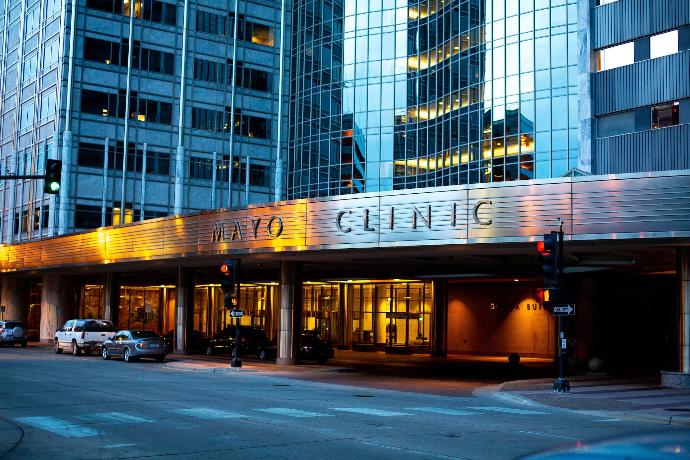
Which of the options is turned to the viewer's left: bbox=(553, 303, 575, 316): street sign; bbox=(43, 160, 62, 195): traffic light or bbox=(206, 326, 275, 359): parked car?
the parked car

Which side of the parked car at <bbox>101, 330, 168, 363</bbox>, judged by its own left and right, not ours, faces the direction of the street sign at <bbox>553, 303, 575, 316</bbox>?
back

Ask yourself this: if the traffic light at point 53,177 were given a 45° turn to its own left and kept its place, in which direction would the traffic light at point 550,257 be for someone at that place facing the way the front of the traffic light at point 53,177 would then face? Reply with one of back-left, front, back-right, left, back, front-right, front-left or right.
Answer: front-left

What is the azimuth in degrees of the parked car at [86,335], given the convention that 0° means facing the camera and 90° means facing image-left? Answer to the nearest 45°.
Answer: approximately 135°

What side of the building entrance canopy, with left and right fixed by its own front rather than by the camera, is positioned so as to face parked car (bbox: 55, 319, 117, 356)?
right

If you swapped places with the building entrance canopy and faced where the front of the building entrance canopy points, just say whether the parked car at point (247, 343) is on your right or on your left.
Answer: on your right

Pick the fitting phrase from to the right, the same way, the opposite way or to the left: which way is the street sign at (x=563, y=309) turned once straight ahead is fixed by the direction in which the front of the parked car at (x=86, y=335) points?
to the left

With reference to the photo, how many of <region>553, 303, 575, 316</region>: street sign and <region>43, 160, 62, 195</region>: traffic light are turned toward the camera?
2

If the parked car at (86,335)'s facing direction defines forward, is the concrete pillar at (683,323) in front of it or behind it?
behind

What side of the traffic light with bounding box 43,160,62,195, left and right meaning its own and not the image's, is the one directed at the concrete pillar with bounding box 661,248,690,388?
left

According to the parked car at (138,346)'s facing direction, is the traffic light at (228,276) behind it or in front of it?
behind

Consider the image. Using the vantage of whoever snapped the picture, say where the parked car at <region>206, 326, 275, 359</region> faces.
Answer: facing to the left of the viewer

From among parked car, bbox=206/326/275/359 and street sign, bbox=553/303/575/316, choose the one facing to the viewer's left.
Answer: the parked car

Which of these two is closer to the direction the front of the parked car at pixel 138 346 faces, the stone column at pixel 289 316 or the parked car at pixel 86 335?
the parked car
